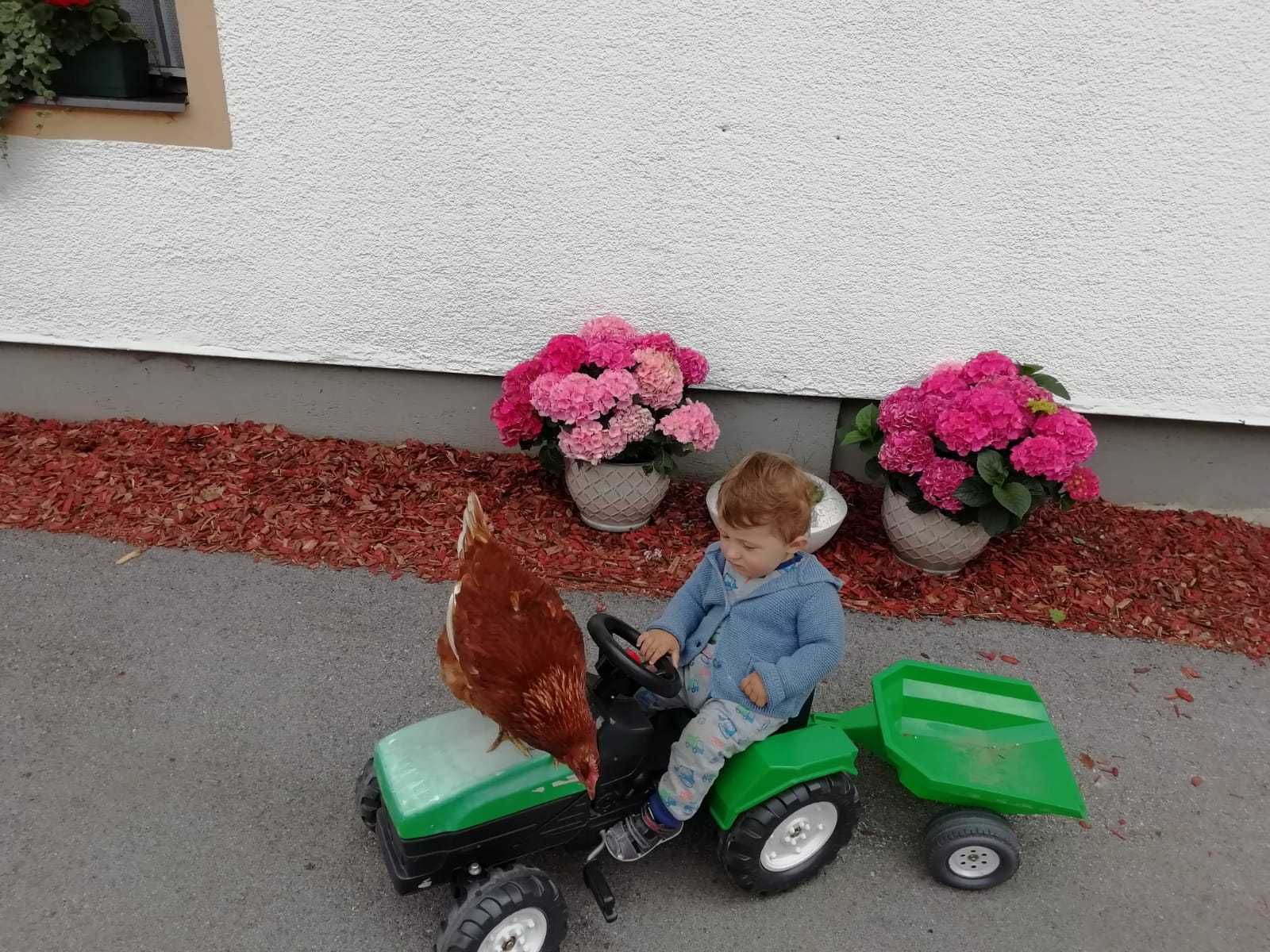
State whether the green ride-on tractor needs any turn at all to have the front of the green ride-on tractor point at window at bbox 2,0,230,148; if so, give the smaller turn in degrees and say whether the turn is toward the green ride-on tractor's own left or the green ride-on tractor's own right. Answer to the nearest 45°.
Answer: approximately 90° to the green ride-on tractor's own right

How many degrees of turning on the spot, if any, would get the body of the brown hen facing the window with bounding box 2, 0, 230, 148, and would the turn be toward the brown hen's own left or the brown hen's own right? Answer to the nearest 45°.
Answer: approximately 180°

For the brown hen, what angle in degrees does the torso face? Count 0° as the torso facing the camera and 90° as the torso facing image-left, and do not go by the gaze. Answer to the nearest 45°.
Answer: approximately 315°

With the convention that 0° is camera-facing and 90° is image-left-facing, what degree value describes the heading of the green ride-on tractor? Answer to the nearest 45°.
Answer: approximately 45°

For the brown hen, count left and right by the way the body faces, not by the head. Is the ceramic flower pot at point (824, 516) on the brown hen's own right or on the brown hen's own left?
on the brown hen's own left

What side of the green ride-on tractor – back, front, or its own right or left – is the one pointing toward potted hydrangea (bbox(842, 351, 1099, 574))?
back
